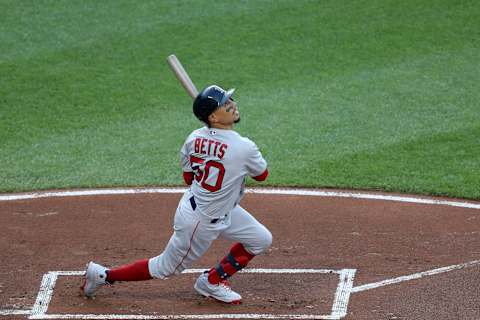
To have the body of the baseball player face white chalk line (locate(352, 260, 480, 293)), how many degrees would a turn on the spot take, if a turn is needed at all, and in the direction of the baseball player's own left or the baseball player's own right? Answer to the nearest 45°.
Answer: approximately 45° to the baseball player's own right

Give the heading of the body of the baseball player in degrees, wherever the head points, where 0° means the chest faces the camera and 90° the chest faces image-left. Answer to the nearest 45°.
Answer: approximately 225°
